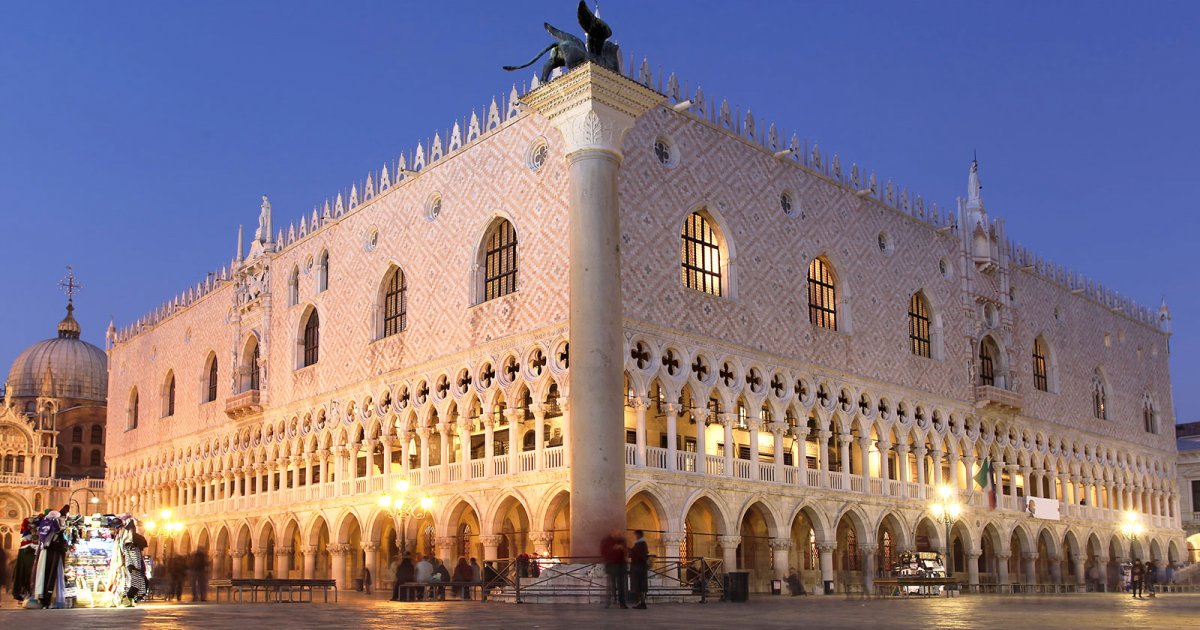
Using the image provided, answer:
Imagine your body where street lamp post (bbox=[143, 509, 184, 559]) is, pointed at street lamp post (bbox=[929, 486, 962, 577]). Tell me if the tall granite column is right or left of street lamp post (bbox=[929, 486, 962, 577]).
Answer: right

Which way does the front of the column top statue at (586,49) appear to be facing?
to the viewer's right

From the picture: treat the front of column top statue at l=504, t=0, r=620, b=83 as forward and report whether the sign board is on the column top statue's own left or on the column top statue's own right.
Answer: on the column top statue's own left

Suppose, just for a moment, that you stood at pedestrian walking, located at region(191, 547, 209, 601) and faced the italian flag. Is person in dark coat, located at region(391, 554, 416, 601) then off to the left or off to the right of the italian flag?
right
